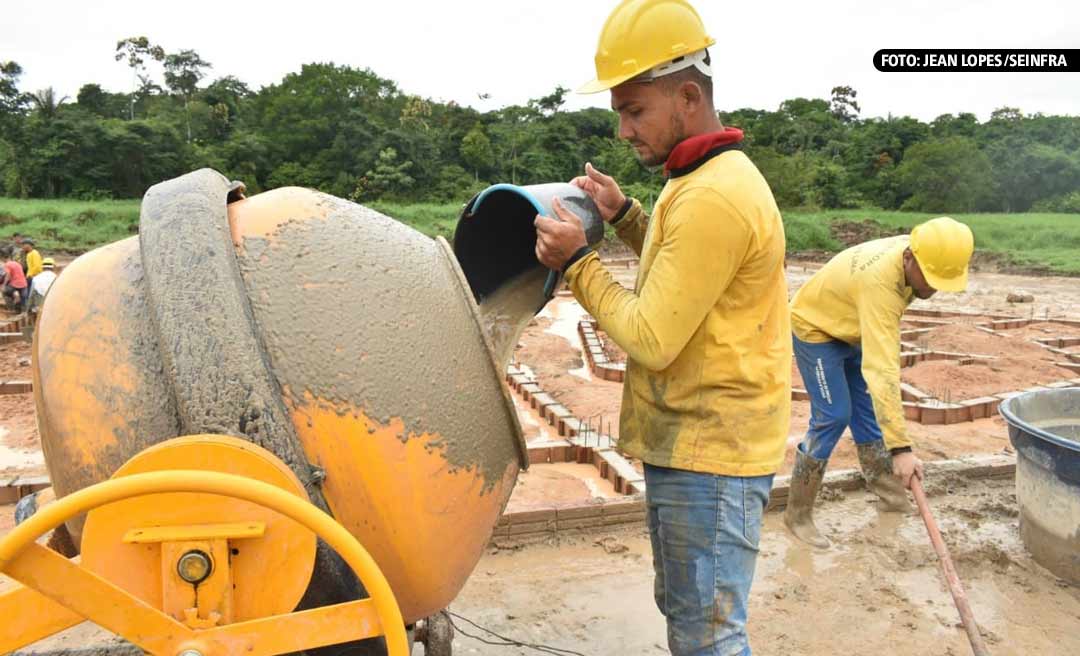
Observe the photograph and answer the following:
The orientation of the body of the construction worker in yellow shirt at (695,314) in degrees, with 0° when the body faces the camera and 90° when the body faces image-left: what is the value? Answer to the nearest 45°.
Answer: approximately 90°

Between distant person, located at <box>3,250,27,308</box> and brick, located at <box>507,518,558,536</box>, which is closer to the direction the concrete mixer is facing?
the brick

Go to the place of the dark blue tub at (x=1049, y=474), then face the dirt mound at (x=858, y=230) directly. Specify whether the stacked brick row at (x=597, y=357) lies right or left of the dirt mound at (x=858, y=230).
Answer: left

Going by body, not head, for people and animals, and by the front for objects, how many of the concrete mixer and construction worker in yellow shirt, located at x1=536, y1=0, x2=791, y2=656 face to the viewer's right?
1

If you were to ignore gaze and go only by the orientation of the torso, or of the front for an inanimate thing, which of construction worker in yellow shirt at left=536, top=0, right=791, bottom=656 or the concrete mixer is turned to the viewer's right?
the concrete mixer

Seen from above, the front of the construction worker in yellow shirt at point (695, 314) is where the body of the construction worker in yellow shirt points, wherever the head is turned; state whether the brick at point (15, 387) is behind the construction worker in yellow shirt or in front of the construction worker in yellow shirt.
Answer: in front

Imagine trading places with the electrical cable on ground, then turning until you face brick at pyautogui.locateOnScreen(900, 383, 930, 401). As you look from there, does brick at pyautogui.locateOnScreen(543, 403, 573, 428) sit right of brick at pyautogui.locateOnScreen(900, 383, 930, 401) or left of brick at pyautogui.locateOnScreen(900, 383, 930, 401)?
left

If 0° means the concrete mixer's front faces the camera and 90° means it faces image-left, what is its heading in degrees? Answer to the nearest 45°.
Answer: approximately 270°

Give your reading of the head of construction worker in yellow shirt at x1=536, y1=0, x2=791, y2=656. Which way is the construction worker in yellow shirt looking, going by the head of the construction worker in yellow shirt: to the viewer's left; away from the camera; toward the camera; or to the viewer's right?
to the viewer's left

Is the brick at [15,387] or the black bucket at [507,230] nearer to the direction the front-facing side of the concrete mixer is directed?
the black bucket

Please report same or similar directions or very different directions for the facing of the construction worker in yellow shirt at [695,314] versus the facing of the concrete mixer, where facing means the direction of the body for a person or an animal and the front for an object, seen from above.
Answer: very different directions

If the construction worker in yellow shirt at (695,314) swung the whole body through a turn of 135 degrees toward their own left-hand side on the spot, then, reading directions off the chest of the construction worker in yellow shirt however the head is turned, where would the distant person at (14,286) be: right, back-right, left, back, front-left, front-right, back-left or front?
back

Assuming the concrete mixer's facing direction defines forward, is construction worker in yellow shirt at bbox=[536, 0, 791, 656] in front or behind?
in front

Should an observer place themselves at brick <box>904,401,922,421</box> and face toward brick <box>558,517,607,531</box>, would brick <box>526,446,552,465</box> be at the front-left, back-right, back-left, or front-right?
front-right

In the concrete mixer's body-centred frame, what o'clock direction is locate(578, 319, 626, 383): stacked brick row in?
The stacked brick row is roughly at 10 o'clock from the concrete mixer.
